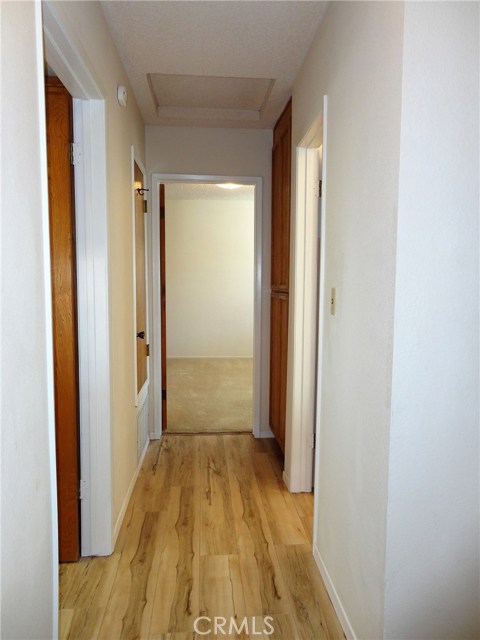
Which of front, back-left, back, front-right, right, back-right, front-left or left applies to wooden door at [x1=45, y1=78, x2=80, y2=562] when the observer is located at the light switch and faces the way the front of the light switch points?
front

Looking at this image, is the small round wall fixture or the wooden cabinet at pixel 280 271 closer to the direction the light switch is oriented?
the small round wall fixture

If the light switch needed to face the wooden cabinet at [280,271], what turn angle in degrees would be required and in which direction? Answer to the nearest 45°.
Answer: approximately 90° to its right

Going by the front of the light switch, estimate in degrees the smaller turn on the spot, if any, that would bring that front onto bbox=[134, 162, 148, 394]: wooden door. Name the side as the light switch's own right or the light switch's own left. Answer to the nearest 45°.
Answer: approximately 45° to the light switch's own right

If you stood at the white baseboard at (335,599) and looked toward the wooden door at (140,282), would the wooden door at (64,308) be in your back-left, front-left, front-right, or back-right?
front-left

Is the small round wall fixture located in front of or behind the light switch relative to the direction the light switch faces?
in front

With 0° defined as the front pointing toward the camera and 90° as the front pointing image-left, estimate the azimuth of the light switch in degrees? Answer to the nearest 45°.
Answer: approximately 90°

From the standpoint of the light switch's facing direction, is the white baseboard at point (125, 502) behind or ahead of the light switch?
ahead
